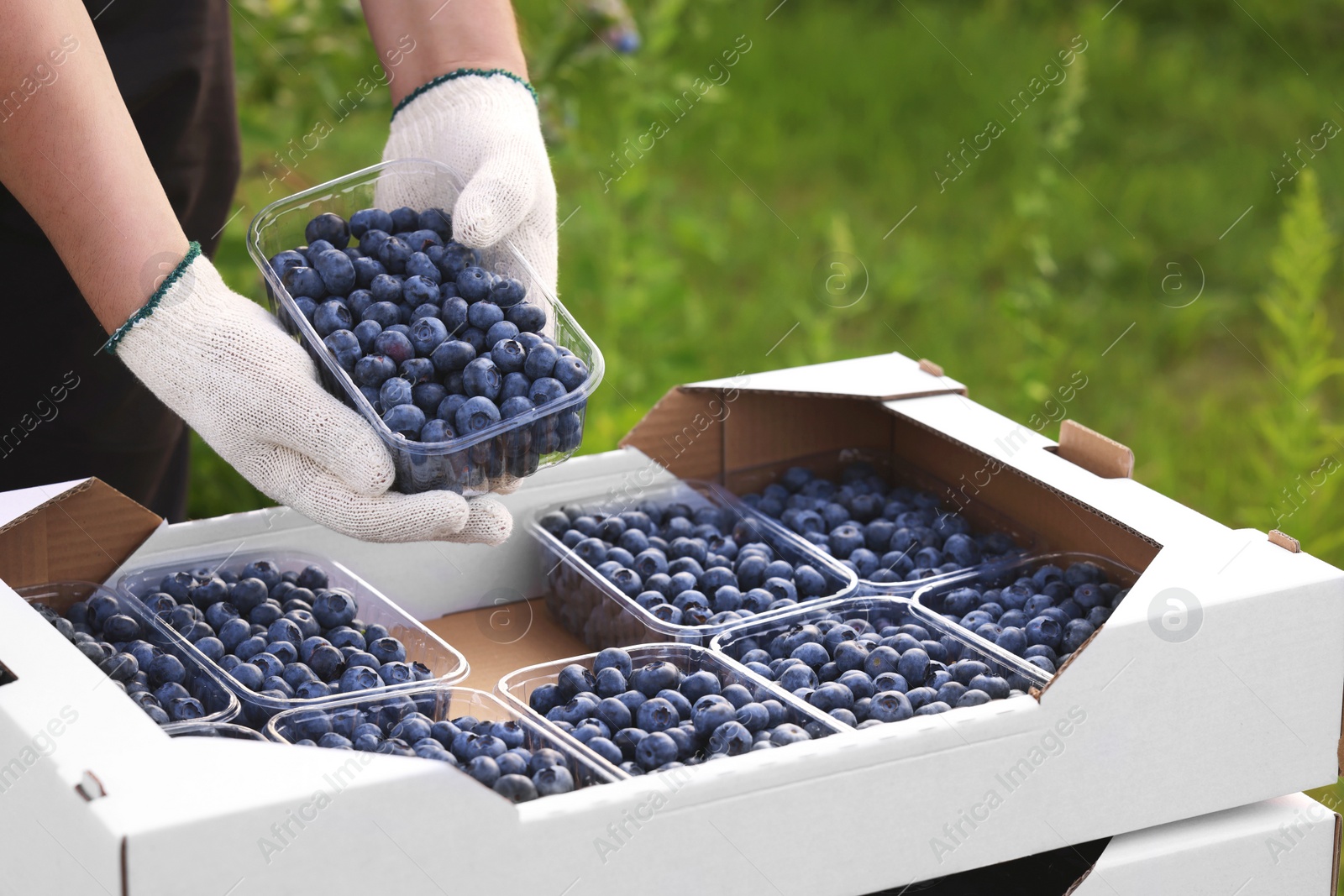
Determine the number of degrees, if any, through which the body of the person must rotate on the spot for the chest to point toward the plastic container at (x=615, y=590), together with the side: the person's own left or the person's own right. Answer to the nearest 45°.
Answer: approximately 45° to the person's own left

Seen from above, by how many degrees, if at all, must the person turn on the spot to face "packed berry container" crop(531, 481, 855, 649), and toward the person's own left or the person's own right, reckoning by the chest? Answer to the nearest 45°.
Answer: approximately 45° to the person's own left

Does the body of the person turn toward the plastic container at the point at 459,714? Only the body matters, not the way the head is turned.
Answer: yes

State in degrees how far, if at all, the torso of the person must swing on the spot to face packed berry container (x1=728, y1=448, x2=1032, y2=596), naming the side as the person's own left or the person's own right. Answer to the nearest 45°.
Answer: approximately 45° to the person's own left

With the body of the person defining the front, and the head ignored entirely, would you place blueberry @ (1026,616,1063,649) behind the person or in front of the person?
in front

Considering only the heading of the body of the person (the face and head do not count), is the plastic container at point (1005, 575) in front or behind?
in front

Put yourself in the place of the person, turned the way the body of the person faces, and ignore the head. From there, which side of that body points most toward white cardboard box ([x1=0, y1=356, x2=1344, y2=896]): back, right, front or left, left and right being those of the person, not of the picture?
front

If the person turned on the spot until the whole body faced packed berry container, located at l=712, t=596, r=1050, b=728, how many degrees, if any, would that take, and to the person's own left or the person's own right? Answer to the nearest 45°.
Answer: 0° — they already face it

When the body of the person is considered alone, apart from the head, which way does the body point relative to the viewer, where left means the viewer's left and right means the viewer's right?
facing the viewer and to the right of the viewer

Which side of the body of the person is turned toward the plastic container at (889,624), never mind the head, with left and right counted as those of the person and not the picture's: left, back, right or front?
front
